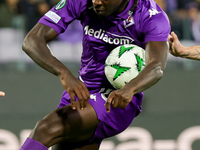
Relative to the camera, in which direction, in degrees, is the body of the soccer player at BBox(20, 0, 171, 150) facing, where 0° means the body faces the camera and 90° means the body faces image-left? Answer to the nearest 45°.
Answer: approximately 45°
